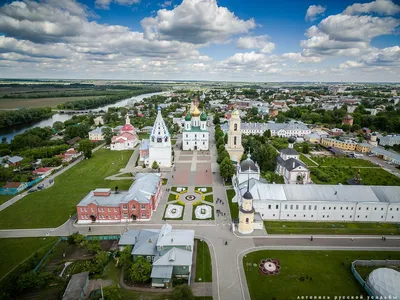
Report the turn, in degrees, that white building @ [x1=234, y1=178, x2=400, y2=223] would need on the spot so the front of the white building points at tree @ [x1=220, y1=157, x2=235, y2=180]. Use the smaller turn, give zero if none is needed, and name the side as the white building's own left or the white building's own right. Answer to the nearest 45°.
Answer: approximately 90° to the white building's own right

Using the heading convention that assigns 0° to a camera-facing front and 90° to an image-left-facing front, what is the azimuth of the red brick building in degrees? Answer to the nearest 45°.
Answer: approximately 0°

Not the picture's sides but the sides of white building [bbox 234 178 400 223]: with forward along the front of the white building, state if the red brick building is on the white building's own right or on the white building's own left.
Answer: on the white building's own right

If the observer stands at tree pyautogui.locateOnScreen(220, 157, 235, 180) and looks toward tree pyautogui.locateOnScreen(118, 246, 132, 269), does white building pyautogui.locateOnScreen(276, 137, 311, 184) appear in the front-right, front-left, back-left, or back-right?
back-left

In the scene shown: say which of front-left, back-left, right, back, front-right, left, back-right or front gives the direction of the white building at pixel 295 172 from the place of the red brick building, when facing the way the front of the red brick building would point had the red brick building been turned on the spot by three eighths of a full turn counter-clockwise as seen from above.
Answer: front-right

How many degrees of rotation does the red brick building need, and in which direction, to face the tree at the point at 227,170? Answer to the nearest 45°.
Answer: approximately 90° to its left

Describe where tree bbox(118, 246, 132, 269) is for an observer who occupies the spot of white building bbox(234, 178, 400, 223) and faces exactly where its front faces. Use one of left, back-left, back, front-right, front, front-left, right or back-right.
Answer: front-right

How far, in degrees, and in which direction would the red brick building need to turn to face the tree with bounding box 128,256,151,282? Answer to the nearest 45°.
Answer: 0° — it already faces it

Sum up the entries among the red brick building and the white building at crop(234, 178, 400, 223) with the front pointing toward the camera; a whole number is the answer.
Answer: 2

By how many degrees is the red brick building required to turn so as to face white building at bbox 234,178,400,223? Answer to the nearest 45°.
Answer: approximately 90° to its left

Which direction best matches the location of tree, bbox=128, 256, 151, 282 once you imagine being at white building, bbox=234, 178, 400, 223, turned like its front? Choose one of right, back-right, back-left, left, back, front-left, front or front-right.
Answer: front-right
